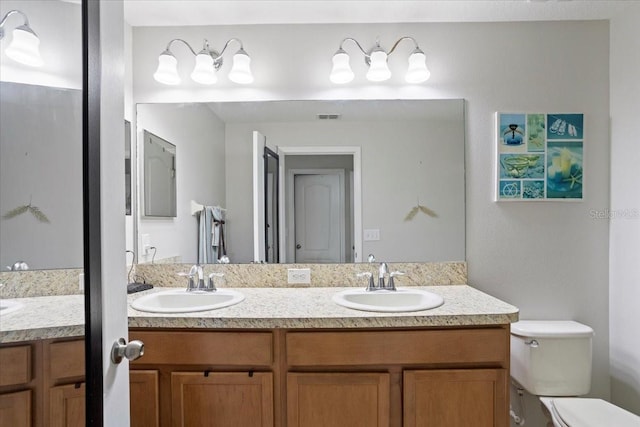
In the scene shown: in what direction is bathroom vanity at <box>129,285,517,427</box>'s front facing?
toward the camera

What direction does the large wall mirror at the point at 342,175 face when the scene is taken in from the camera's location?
facing the viewer

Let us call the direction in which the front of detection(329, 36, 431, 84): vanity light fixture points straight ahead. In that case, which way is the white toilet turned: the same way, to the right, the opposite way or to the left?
the same way

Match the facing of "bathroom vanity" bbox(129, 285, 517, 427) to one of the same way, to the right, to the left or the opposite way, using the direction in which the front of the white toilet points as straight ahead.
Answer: the same way

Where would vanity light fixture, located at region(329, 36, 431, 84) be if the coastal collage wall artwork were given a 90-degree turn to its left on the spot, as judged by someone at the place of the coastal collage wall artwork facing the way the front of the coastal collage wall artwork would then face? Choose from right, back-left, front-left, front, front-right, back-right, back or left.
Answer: back-right

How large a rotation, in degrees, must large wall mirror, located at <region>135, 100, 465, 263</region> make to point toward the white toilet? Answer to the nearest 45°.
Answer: approximately 90° to its left

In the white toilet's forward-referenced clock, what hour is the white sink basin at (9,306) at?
The white sink basin is roughly at 2 o'clock from the white toilet.

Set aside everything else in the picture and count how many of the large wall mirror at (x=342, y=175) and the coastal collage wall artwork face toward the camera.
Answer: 2

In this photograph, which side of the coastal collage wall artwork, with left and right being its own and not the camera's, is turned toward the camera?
front

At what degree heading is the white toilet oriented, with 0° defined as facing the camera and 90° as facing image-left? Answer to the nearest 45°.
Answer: approximately 315°

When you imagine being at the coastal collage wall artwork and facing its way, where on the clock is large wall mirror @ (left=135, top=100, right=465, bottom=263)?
The large wall mirror is roughly at 2 o'clock from the coastal collage wall artwork.
